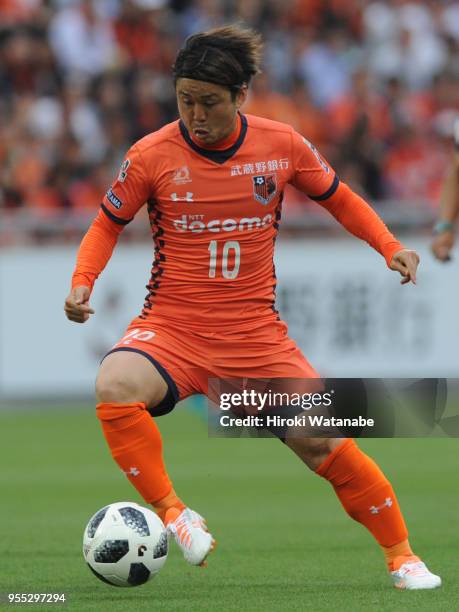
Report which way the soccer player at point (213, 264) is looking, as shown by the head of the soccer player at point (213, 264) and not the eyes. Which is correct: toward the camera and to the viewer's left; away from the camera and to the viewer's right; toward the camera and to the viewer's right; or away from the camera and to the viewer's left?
toward the camera and to the viewer's left

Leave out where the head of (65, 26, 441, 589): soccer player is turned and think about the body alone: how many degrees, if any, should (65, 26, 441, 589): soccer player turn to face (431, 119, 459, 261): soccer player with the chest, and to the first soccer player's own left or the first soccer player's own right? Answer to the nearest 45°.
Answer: approximately 135° to the first soccer player's own left

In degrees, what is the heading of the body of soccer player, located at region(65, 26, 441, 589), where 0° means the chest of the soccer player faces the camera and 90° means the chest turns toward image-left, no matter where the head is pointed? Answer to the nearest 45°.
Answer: approximately 0°
